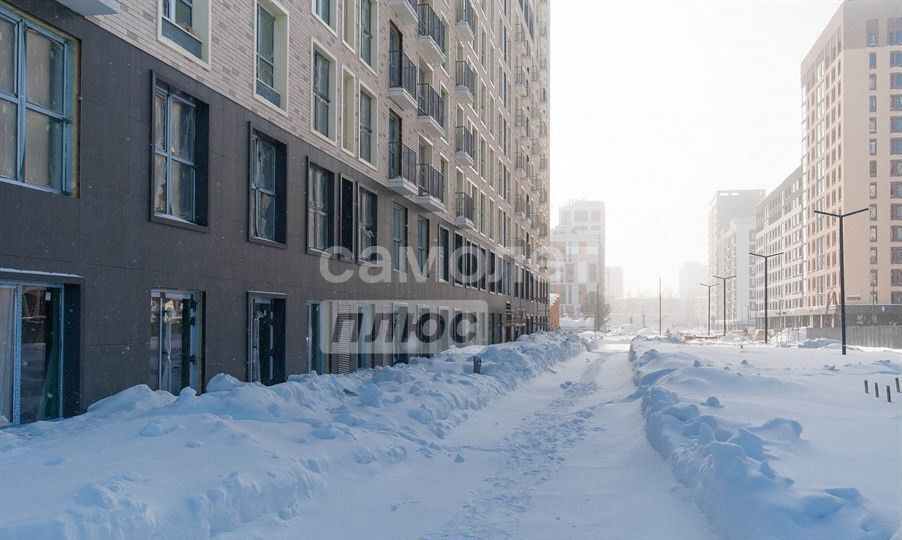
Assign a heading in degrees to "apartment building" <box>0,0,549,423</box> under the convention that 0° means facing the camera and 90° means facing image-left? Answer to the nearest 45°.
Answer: approximately 315°
